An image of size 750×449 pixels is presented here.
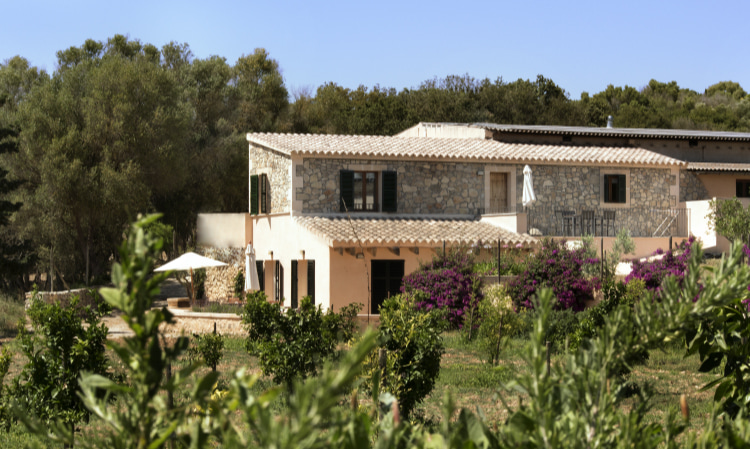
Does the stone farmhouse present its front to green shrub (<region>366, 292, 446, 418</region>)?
yes

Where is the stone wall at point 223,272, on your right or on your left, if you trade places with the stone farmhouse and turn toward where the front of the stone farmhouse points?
on your right

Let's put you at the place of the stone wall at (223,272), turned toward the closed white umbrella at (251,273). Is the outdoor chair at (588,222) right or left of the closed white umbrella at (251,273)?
left

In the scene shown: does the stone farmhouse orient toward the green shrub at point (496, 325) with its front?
yes

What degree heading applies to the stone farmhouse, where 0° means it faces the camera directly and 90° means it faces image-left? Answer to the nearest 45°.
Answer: approximately 0°

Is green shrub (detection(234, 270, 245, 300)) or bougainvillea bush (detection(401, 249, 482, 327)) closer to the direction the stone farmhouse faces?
the bougainvillea bush

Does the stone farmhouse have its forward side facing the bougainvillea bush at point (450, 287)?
yes

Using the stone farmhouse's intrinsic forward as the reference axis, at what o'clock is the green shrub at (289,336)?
The green shrub is roughly at 12 o'clock from the stone farmhouse.

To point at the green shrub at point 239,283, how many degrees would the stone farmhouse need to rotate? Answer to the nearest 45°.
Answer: approximately 90° to its right
